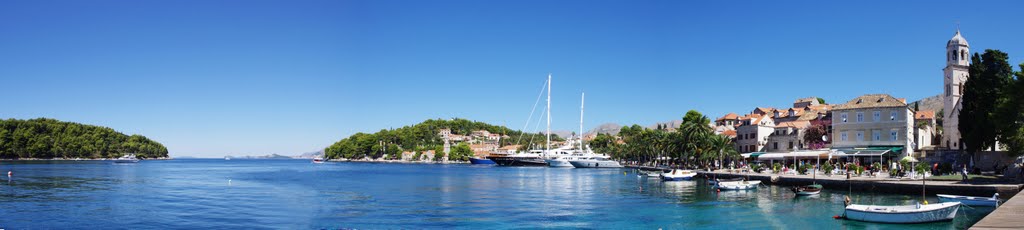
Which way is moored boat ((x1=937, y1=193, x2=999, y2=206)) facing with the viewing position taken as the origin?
facing to the left of the viewer

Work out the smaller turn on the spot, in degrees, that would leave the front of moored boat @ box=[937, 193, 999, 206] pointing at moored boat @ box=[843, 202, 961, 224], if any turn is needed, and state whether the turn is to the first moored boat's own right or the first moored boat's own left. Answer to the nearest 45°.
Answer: approximately 90° to the first moored boat's own left
